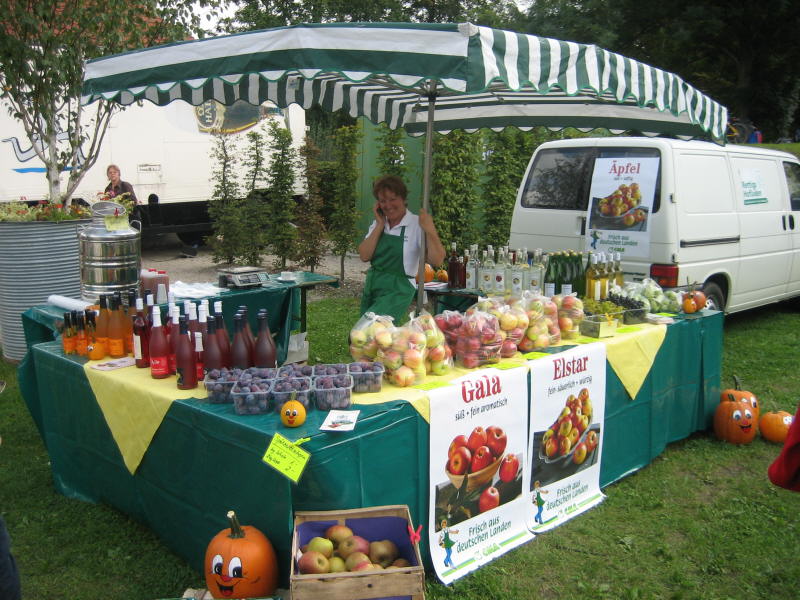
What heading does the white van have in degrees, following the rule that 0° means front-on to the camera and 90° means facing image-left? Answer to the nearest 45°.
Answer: approximately 225°

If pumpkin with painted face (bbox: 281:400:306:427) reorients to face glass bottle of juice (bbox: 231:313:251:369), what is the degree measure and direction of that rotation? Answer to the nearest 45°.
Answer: approximately 180°

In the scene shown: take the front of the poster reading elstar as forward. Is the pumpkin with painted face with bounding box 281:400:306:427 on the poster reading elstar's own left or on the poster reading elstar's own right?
on the poster reading elstar's own right

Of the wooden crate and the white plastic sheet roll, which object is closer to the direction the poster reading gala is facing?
the wooden crate

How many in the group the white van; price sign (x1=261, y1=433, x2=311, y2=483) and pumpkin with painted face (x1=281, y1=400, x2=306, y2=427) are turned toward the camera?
2

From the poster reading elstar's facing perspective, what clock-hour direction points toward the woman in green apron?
The woman in green apron is roughly at 6 o'clock from the poster reading elstar.

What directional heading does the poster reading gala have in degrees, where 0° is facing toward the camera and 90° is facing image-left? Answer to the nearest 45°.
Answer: approximately 315°

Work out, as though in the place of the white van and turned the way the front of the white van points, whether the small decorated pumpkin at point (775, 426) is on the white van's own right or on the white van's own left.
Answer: on the white van's own right

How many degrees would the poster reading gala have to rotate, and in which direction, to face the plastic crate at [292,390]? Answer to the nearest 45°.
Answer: approximately 90° to its right

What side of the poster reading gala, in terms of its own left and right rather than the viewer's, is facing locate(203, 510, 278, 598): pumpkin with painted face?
right

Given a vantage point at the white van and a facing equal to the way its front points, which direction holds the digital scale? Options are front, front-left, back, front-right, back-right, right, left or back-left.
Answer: back

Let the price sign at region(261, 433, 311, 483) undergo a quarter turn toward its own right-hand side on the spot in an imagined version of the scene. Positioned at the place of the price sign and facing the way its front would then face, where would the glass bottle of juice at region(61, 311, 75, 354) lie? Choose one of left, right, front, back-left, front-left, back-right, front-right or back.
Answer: front-right

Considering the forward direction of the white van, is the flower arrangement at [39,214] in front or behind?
behind
